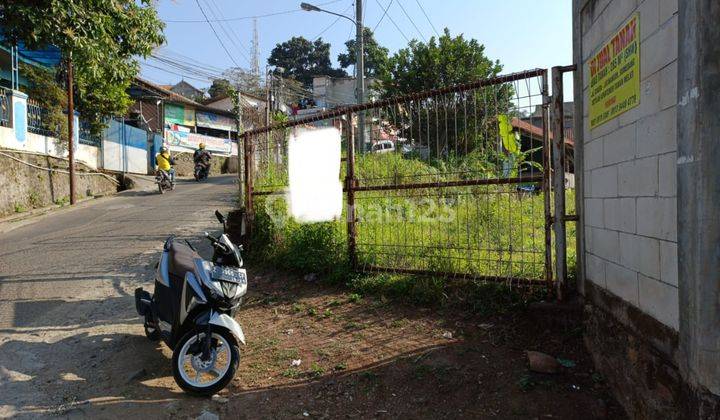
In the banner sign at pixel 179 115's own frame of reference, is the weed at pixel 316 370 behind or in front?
in front

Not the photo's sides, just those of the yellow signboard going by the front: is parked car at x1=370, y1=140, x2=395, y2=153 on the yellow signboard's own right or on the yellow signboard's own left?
on the yellow signboard's own right

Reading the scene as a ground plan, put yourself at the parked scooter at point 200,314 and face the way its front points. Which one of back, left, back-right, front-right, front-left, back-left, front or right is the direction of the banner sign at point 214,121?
back-left

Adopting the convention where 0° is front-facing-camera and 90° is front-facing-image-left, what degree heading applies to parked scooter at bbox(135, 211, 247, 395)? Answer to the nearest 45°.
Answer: approximately 315°

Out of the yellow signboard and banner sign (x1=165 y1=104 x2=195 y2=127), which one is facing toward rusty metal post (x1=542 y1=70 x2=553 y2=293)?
the banner sign

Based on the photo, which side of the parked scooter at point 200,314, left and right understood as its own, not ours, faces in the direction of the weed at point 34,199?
back

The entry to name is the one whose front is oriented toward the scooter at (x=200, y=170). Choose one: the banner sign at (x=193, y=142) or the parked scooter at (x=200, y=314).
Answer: the banner sign

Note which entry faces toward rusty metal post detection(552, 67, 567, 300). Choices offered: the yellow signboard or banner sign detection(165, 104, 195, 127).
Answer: the banner sign

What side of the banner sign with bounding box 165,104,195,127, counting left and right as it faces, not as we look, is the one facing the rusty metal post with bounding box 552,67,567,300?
front
